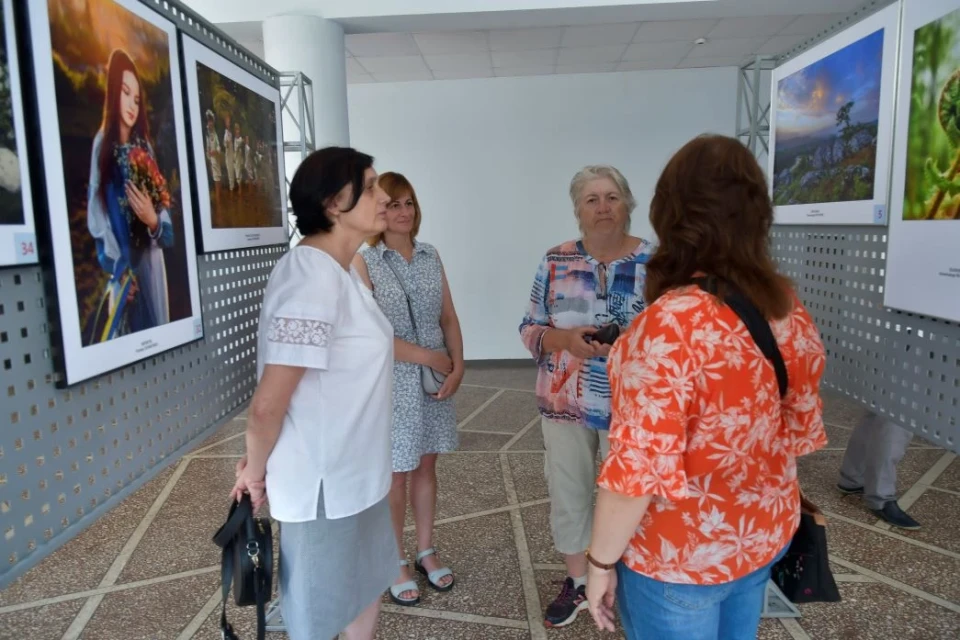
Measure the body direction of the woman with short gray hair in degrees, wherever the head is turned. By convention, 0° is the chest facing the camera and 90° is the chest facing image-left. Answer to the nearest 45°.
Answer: approximately 0°

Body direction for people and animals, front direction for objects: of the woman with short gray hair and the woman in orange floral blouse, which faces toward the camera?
the woman with short gray hair

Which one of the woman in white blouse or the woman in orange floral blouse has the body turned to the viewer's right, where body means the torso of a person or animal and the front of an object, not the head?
the woman in white blouse

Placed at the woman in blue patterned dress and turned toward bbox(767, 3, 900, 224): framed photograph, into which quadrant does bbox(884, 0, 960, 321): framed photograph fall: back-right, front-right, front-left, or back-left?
front-right

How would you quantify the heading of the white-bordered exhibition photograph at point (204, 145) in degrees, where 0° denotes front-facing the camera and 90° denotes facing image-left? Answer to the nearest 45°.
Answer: approximately 315°

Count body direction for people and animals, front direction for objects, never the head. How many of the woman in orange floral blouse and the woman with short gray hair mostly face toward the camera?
1

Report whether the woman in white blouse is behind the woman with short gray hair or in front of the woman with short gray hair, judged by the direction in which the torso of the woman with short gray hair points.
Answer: in front

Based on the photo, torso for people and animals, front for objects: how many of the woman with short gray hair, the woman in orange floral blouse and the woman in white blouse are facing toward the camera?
1

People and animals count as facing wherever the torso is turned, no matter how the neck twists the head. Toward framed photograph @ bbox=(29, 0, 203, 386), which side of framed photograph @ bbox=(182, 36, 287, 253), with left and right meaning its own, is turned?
right

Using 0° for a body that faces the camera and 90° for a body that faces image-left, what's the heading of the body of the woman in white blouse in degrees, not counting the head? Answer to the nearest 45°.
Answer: approximately 270°

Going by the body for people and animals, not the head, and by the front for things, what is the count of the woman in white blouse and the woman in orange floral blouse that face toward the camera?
0

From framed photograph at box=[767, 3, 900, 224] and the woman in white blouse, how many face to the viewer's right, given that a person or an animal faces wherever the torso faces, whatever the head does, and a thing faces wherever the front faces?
1

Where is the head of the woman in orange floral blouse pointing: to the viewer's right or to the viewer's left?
to the viewer's left

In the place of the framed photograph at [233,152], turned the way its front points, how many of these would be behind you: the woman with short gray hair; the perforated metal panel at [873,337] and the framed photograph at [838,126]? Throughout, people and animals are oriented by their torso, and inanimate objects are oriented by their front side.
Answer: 0
